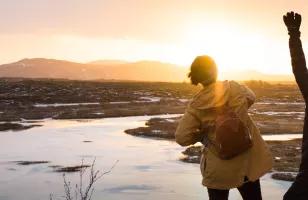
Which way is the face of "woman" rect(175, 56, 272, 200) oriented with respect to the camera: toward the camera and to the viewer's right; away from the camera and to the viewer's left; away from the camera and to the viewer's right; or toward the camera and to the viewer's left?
away from the camera and to the viewer's left

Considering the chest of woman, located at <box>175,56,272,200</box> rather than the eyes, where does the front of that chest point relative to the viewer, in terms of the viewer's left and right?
facing away from the viewer and to the left of the viewer

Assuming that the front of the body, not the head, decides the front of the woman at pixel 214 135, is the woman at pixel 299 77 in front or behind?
behind
